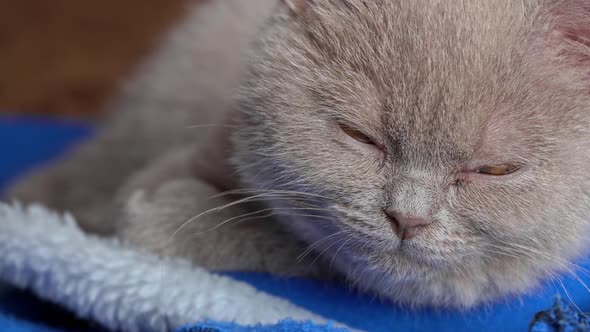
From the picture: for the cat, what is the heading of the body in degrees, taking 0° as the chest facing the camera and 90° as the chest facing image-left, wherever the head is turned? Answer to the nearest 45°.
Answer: approximately 315°
